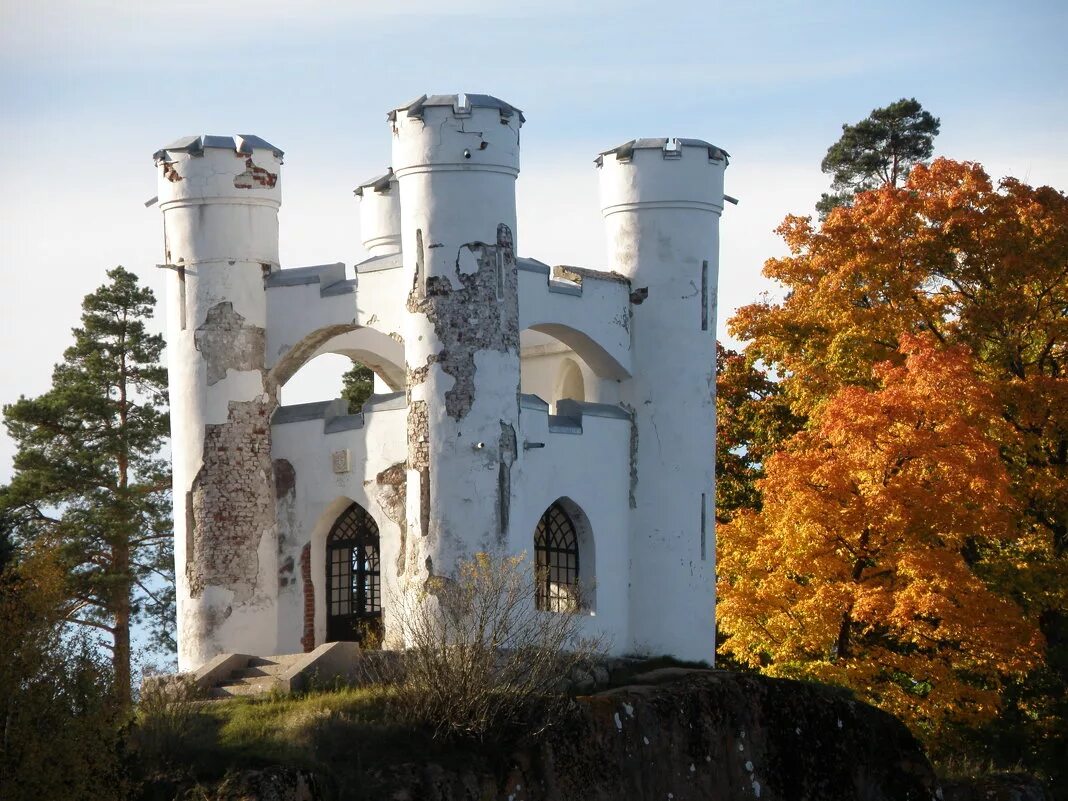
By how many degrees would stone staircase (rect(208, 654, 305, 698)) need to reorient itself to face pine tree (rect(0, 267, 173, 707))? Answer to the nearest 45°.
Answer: approximately 135° to its right

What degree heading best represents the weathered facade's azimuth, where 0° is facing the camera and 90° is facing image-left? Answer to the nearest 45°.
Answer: approximately 45°

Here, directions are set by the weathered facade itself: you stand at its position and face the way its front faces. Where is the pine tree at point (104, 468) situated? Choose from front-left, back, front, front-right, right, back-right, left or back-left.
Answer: right

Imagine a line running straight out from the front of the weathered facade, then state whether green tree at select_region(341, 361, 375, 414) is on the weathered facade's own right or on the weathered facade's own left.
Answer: on the weathered facade's own right

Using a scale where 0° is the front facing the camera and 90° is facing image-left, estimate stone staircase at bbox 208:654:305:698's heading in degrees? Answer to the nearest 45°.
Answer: approximately 45°

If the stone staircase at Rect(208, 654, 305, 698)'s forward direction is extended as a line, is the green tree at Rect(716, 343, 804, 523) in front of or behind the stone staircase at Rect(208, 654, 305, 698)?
behind

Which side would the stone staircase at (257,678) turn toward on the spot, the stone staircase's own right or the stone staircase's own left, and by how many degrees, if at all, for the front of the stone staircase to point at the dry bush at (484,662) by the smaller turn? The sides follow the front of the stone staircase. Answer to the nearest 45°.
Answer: approximately 90° to the stone staircase's own left

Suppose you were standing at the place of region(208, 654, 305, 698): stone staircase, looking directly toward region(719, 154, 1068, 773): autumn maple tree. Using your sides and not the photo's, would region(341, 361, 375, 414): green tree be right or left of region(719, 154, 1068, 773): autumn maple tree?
left

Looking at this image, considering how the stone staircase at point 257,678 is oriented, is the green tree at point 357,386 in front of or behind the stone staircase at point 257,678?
behind

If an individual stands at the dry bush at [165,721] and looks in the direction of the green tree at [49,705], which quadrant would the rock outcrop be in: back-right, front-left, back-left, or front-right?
back-left

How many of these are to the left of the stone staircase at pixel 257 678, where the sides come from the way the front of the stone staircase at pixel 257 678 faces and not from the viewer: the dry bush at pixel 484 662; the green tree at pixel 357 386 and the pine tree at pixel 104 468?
1
